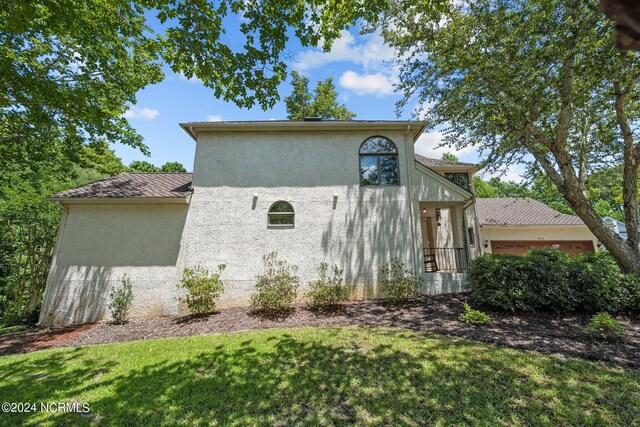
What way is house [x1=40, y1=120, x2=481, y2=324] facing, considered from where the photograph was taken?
facing to the right of the viewer

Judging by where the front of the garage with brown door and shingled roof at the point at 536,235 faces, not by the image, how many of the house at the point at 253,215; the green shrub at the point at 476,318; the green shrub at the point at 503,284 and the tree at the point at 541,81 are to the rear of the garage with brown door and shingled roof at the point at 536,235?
0

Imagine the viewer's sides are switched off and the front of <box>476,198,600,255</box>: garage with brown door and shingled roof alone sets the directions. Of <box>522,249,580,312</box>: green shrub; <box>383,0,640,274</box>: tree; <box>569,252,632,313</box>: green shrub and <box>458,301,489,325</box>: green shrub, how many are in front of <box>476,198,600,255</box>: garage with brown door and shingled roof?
4

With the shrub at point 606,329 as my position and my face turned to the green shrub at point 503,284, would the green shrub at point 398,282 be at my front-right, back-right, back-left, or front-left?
front-left

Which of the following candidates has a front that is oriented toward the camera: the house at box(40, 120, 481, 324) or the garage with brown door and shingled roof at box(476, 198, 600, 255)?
the garage with brown door and shingled roof

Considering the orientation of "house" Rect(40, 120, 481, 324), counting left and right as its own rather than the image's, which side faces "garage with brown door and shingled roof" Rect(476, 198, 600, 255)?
front

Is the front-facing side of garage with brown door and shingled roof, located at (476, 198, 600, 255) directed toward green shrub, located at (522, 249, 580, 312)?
yes

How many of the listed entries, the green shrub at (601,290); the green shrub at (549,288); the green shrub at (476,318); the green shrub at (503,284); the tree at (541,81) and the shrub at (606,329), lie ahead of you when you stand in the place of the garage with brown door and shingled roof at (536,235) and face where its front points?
6

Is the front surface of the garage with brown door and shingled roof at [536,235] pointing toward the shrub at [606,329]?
yes

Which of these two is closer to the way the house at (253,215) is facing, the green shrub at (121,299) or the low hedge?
the low hedge

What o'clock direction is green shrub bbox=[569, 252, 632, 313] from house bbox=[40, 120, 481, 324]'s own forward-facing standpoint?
The green shrub is roughly at 1 o'clock from the house.

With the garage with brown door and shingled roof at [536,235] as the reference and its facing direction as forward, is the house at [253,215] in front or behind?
in front

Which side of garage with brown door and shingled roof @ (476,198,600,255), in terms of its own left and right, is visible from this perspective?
front

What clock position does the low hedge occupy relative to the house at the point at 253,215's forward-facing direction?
The low hedge is roughly at 10 o'clock from the house.

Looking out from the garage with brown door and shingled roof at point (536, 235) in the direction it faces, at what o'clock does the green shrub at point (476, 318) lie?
The green shrub is roughly at 12 o'clock from the garage with brown door and shingled roof.

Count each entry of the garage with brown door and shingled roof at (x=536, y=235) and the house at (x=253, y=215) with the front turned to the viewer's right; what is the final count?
1

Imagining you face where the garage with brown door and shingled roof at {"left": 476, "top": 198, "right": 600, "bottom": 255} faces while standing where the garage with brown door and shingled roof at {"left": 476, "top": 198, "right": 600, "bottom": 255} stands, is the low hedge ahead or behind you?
ahead

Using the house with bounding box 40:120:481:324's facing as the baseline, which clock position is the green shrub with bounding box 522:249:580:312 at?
The green shrub is roughly at 1 o'clock from the house.
